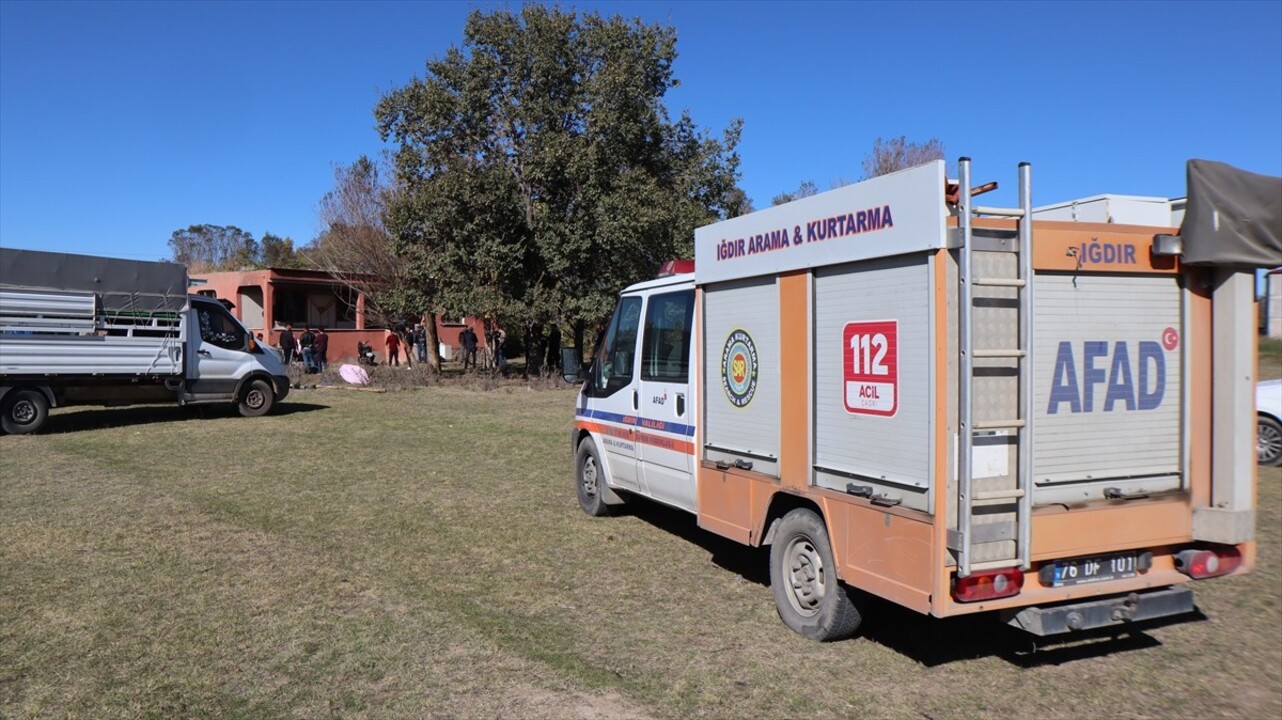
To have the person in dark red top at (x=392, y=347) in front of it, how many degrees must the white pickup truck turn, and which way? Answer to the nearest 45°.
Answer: approximately 45° to its left

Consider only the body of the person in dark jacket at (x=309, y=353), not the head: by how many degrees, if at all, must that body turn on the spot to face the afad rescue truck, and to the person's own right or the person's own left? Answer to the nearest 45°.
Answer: approximately 180°

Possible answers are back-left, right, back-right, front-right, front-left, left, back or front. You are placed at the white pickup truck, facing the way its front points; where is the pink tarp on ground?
front-left

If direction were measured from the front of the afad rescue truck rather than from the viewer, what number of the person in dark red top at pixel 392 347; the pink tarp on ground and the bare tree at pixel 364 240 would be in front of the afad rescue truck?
3

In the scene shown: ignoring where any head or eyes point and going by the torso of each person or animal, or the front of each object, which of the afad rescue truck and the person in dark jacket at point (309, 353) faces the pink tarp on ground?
the afad rescue truck

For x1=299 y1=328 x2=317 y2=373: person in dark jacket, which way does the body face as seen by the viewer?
away from the camera

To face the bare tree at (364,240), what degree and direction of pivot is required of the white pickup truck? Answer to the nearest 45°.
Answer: approximately 45° to its left

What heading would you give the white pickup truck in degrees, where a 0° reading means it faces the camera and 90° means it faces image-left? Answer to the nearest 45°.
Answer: approximately 270°

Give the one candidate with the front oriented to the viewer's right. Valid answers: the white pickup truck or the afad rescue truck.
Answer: the white pickup truck
